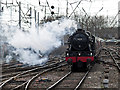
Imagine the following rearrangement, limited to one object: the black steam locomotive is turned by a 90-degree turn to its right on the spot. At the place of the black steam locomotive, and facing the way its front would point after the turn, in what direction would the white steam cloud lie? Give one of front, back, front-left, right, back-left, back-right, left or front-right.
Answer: front-right

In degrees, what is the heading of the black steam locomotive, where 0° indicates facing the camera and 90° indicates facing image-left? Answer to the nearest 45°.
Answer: approximately 0°
